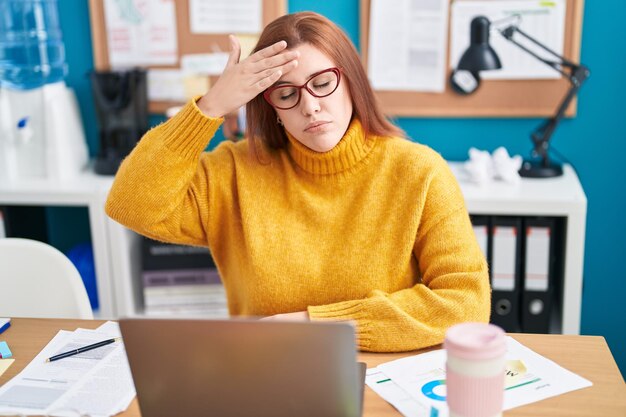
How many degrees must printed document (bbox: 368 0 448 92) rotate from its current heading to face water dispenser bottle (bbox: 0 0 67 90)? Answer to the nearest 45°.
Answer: approximately 90° to its right

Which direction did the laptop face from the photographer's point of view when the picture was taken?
facing away from the viewer

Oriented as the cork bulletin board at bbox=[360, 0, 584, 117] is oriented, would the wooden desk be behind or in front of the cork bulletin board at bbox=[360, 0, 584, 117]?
in front

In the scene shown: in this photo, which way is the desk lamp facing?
to the viewer's left

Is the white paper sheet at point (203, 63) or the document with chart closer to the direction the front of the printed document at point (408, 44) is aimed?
the document with chart

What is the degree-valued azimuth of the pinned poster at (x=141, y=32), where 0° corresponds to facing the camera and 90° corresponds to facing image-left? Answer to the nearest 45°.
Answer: approximately 0°

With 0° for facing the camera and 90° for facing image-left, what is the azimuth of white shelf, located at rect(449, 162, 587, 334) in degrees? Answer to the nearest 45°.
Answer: approximately 0°

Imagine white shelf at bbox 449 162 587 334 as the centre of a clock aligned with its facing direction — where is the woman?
The woman is roughly at 1 o'clock from the white shelf.

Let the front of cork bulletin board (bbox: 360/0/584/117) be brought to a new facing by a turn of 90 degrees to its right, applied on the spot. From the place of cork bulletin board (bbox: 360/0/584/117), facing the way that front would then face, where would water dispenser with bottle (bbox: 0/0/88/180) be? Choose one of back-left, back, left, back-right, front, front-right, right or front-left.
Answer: front

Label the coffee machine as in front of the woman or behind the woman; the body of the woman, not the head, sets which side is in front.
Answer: behind
